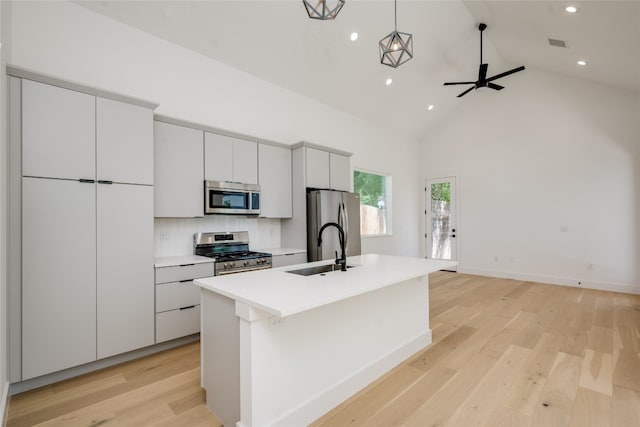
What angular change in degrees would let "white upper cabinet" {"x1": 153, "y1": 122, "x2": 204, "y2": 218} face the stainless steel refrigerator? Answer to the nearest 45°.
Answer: approximately 45° to its left

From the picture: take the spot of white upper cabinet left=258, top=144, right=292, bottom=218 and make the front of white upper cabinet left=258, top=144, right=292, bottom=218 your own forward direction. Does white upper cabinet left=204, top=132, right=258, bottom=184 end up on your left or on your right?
on your right

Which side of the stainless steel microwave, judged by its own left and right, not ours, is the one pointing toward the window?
left

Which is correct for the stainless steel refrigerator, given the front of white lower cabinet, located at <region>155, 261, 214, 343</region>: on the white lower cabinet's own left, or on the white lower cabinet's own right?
on the white lower cabinet's own left

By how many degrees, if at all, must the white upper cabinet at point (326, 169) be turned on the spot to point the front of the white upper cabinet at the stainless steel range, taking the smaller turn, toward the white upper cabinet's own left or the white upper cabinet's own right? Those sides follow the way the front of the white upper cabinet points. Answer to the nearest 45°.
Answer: approximately 90° to the white upper cabinet's own right

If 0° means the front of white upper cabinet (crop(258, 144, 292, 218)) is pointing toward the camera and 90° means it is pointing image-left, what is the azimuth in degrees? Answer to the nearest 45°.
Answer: approximately 315°

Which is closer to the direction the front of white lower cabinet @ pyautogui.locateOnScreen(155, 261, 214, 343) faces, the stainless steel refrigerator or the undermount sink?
the undermount sink
